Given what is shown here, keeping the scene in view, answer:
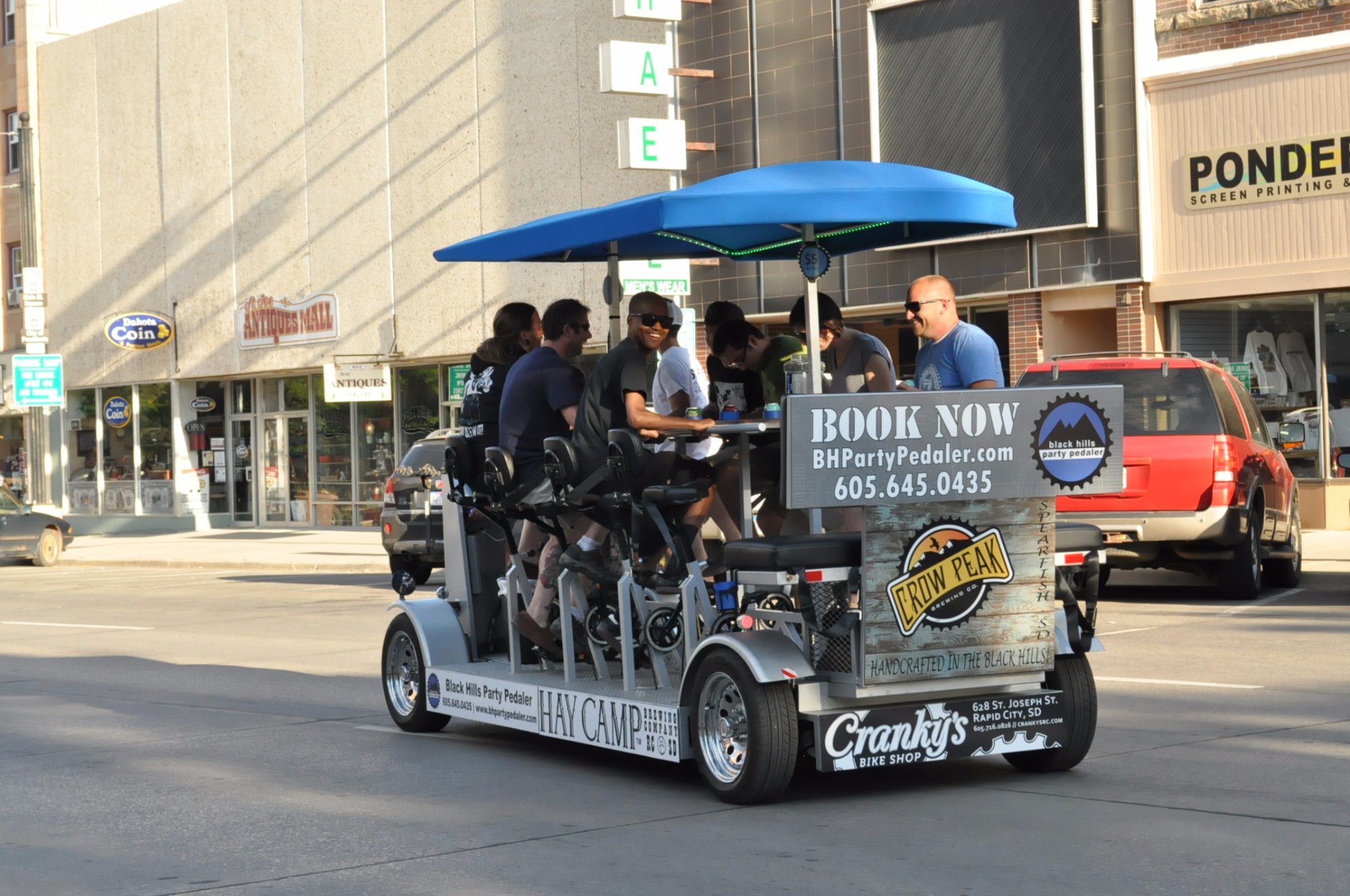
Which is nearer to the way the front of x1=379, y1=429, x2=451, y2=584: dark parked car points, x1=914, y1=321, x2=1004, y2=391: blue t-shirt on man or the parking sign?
the parking sign

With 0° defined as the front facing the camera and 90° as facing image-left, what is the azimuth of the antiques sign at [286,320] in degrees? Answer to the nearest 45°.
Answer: approximately 45°

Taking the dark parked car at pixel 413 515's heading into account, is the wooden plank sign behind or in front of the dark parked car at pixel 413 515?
behind

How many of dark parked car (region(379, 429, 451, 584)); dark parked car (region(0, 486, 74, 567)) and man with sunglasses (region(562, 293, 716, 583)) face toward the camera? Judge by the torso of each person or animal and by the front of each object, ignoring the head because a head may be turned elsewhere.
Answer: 0

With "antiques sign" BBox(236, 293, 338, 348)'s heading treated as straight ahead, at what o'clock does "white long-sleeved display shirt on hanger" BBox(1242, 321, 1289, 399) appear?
The white long-sleeved display shirt on hanger is roughly at 9 o'clock from the antiques sign.

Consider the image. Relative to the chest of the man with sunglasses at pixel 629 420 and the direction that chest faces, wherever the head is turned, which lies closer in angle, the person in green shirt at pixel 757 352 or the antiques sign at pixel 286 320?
the person in green shirt

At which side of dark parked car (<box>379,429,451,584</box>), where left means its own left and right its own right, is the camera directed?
back

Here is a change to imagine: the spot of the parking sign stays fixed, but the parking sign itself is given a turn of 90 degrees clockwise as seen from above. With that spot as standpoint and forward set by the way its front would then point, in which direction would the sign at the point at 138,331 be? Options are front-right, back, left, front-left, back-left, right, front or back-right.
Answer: back-right

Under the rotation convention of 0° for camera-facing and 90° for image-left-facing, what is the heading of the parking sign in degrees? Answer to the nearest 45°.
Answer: approximately 0°

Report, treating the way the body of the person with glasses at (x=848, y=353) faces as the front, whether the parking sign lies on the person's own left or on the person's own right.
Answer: on the person's own right

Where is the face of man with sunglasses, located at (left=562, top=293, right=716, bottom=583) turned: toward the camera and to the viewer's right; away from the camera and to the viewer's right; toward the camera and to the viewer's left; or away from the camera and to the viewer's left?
toward the camera and to the viewer's right

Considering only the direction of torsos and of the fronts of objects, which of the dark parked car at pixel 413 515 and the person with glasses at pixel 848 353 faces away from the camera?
the dark parked car

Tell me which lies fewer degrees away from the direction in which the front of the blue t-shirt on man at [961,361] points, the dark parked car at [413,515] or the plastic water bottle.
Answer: the plastic water bottle
